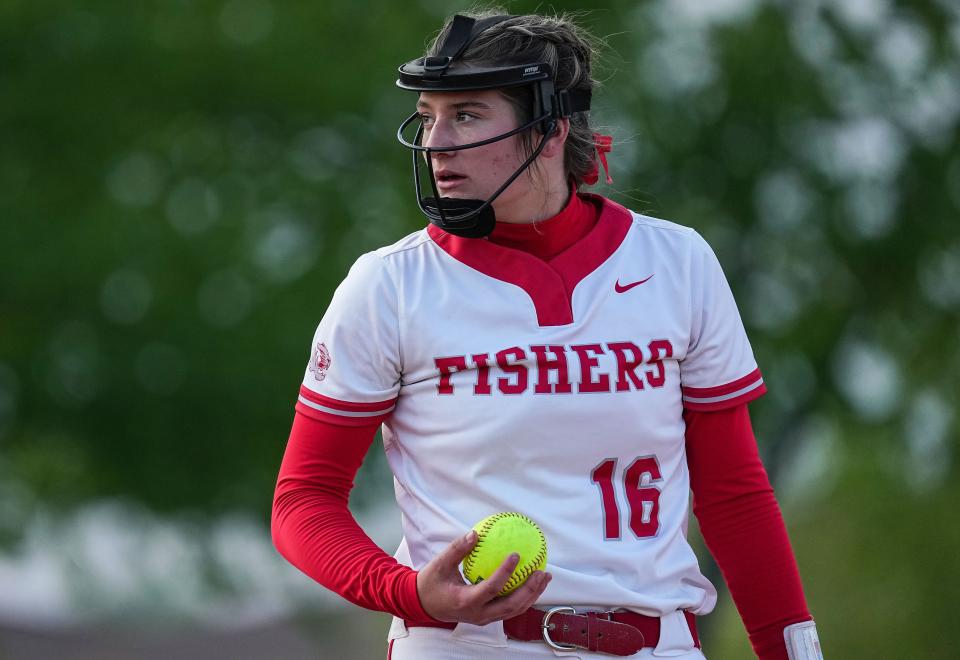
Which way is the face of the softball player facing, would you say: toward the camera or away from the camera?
toward the camera

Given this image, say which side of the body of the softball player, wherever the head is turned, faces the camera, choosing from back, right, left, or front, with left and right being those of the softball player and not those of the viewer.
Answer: front
